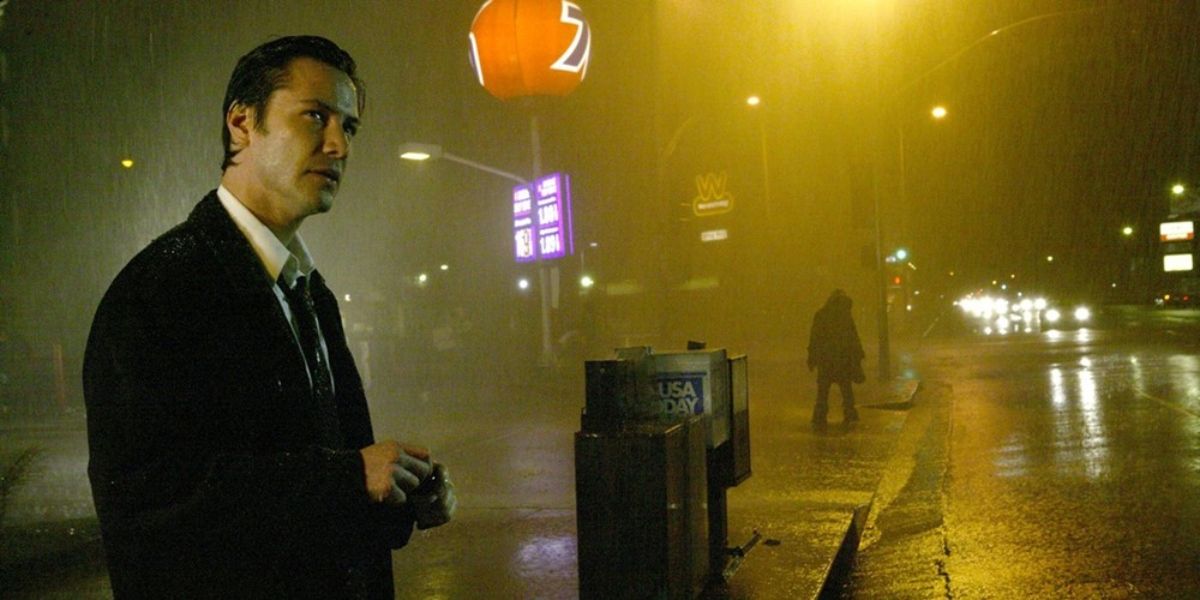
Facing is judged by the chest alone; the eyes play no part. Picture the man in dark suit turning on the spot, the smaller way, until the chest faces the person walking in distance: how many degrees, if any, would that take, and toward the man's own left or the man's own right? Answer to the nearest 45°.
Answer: approximately 90° to the man's own left

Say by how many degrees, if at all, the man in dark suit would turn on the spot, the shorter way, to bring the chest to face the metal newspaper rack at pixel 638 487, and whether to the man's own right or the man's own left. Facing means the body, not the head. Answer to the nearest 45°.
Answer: approximately 90° to the man's own left

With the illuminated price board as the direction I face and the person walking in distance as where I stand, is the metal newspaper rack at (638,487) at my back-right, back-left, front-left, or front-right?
back-left

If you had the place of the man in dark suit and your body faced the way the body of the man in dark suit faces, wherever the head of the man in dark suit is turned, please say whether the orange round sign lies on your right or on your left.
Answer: on your left

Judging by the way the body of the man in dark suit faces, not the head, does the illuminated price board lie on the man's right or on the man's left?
on the man's left

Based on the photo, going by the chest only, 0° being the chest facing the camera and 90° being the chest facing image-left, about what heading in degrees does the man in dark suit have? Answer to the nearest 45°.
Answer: approximately 315°
